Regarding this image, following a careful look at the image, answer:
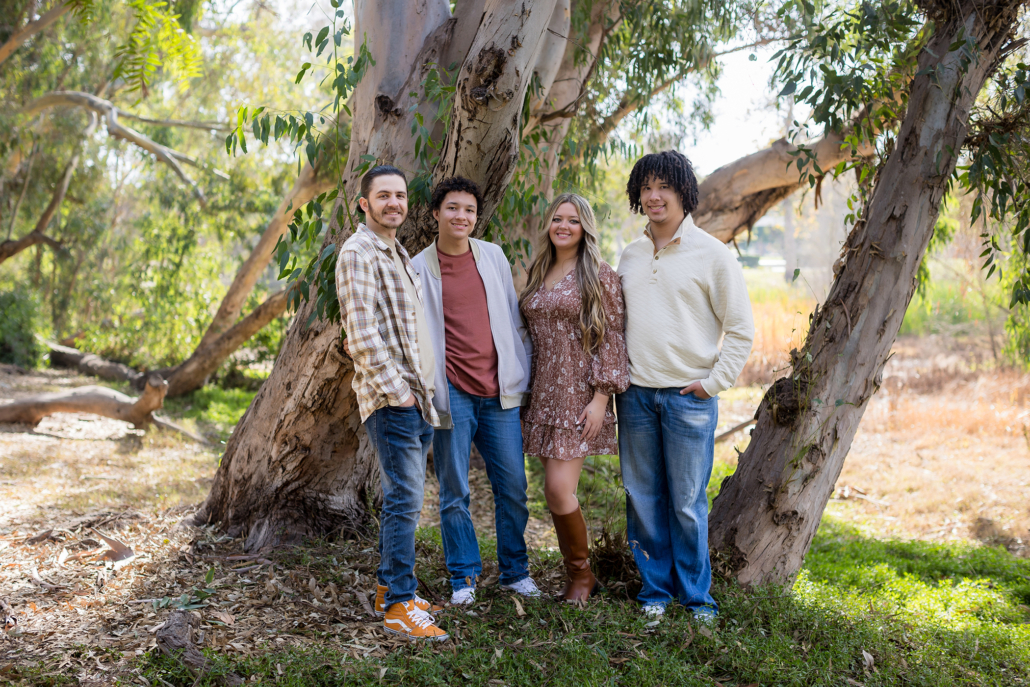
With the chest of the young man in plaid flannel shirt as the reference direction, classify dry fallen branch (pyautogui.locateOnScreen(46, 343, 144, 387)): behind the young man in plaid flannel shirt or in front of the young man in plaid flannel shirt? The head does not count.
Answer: behind

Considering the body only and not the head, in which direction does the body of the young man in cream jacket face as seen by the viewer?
toward the camera

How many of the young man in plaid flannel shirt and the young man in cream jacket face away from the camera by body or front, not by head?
0

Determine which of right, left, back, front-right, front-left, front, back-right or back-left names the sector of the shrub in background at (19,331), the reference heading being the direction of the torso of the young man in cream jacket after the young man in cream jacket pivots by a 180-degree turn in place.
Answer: front-left

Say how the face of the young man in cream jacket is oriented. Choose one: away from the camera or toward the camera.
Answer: toward the camera

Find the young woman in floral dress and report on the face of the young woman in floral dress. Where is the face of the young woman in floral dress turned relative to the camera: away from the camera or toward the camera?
toward the camera

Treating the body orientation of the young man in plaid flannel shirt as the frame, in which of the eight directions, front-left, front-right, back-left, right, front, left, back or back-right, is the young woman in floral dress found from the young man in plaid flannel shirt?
front-left

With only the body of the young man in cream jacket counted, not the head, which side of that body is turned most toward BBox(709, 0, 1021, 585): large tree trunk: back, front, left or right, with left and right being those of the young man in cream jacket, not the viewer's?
left

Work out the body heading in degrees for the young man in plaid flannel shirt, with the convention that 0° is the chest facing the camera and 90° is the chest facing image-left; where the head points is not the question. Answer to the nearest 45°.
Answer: approximately 315°

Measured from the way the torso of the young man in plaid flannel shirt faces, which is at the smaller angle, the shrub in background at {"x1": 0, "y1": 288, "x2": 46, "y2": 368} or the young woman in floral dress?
the young woman in floral dress

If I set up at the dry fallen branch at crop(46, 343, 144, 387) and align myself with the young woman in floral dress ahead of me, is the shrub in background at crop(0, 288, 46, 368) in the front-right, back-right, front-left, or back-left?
back-right

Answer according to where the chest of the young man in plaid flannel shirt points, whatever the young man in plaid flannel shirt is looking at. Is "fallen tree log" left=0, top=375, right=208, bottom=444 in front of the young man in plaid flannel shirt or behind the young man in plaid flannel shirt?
behind

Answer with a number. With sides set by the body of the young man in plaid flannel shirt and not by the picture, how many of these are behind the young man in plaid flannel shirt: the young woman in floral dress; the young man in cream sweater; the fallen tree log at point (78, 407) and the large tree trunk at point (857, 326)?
1

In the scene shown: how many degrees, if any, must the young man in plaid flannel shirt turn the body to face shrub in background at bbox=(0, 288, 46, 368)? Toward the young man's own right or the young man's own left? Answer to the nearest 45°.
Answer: approximately 180°

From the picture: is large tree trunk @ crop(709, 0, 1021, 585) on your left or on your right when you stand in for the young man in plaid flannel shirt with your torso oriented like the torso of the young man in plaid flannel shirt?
on your left
